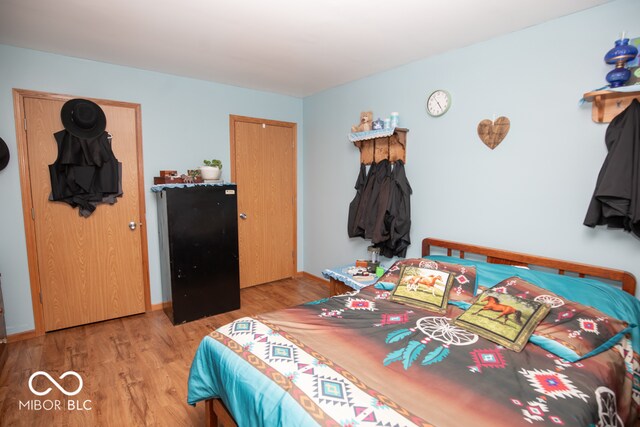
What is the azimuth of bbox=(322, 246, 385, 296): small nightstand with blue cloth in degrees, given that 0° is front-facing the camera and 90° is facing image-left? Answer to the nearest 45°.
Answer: approximately 45°

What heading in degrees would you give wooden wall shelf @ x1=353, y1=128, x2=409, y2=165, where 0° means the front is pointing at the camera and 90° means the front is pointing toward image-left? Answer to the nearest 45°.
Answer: approximately 45°

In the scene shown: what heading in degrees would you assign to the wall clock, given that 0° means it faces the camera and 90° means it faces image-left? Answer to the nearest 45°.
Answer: approximately 45°

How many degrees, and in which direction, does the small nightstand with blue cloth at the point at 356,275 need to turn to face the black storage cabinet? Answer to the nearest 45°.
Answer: approximately 45° to its right

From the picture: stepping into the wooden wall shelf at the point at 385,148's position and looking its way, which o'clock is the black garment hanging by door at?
The black garment hanging by door is roughly at 1 o'clock from the wooden wall shelf.

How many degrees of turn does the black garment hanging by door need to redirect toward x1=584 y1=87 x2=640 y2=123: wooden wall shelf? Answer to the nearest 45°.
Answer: approximately 45° to its left
